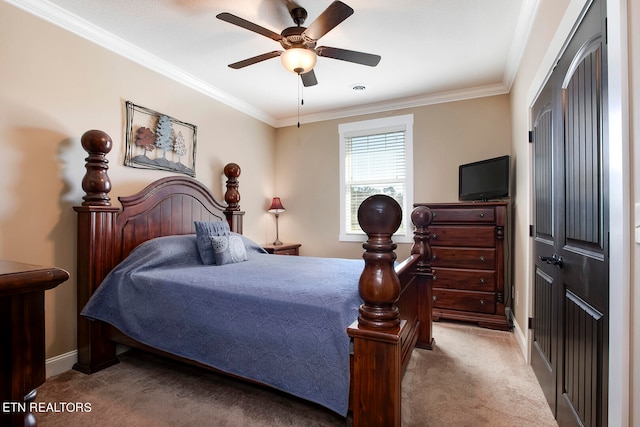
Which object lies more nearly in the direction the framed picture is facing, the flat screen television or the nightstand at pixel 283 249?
the flat screen television

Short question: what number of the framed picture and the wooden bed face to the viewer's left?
0

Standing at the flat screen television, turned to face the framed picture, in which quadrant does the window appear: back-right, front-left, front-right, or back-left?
front-right

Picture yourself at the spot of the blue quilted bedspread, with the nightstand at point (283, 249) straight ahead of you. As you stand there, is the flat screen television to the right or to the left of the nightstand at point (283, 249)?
right

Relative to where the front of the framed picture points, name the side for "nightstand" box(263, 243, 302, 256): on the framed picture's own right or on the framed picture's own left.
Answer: on the framed picture's own left

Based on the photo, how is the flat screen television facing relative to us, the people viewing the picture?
facing the viewer and to the left of the viewer

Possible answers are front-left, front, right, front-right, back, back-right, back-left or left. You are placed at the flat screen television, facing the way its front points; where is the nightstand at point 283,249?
front-right

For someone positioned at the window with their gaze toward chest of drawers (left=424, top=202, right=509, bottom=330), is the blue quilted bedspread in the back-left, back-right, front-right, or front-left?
front-right

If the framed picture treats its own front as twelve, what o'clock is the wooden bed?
The wooden bed is roughly at 12 o'clock from the framed picture.

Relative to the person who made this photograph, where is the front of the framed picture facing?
facing the viewer and to the right of the viewer

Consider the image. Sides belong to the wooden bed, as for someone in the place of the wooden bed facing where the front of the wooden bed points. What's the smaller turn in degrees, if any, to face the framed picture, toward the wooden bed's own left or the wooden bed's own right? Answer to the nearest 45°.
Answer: approximately 180°

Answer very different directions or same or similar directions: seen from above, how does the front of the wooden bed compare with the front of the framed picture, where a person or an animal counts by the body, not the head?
same or similar directions

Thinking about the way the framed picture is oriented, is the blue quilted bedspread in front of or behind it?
in front

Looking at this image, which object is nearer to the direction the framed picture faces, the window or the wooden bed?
the wooden bed

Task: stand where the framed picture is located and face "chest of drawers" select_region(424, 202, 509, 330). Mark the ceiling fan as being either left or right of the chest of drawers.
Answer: right

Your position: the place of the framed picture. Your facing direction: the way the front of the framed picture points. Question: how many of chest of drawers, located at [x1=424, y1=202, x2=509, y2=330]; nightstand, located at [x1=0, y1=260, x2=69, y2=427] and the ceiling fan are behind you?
0

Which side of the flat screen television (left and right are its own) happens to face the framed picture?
front
